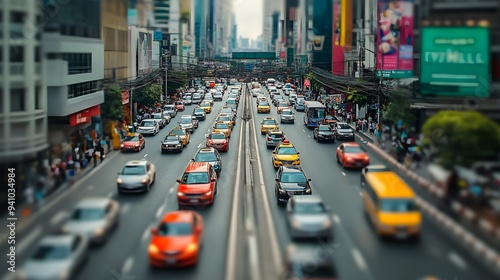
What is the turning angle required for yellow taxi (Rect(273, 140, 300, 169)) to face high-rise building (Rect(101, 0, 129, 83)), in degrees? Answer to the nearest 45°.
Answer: approximately 135° to its right

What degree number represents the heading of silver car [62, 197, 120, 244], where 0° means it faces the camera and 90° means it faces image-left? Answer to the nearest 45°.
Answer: approximately 45°

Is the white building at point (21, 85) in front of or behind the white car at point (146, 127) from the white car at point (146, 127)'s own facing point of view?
in front

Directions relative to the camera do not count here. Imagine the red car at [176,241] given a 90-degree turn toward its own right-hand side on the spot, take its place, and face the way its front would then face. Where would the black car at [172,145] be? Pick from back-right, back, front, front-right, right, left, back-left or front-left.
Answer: right
